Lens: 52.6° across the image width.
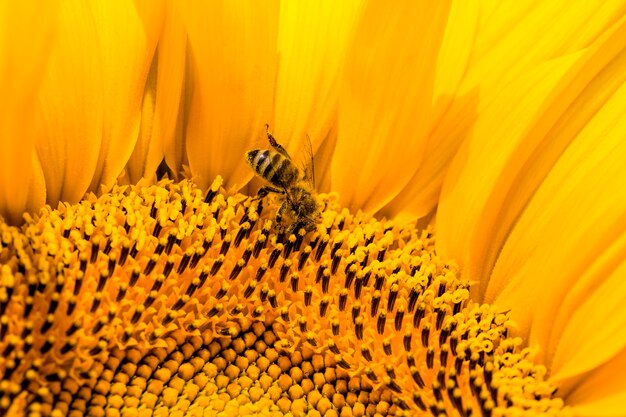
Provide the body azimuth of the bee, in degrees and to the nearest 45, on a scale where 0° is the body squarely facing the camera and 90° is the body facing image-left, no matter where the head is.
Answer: approximately 315°
